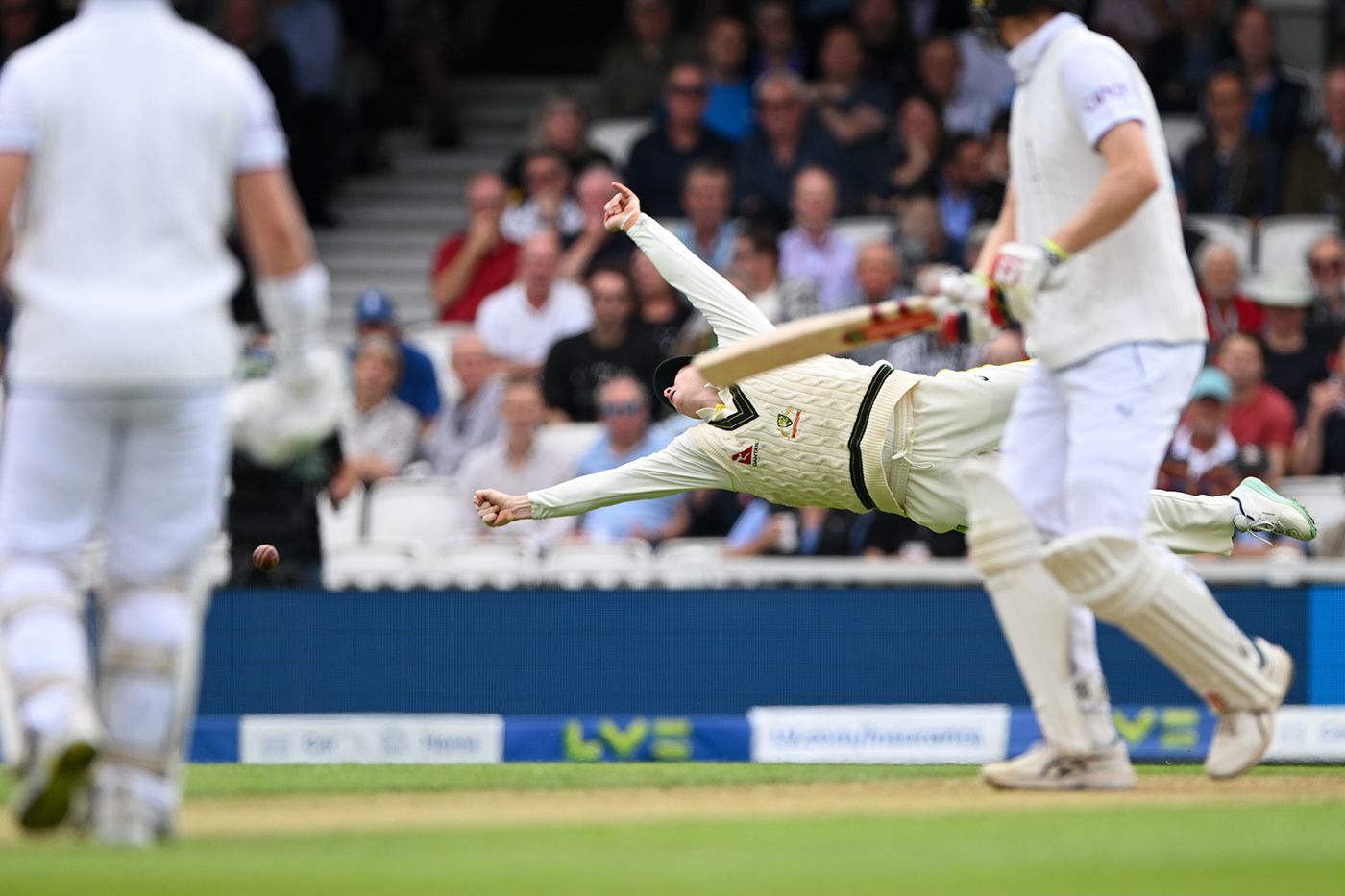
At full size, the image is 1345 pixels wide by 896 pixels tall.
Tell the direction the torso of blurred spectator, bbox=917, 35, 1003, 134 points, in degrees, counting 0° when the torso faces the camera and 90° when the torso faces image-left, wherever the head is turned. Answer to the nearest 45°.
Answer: approximately 45°

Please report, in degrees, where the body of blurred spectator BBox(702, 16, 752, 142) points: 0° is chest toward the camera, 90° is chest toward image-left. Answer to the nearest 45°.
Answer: approximately 0°

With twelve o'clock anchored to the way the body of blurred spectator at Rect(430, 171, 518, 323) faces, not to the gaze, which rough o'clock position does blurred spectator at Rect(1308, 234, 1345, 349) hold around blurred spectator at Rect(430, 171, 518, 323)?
blurred spectator at Rect(1308, 234, 1345, 349) is roughly at 10 o'clock from blurred spectator at Rect(430, 171, 518, 323).

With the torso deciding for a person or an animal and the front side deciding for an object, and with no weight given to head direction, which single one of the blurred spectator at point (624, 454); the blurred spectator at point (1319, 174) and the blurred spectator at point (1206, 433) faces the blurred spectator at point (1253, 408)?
the blurred spectator at point (1319, 174)

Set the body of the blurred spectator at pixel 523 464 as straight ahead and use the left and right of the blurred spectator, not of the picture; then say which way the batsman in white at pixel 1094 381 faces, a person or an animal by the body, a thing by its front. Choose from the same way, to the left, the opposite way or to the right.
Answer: to the right

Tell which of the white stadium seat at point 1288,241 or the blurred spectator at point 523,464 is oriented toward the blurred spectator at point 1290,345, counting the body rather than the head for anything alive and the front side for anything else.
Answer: the white stadium seat

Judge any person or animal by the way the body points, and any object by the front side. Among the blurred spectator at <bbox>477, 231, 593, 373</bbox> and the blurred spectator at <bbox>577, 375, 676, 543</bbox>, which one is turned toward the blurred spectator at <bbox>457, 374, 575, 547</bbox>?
the blurred spectator at <bbox>477, 231, 593, 373</bbox>

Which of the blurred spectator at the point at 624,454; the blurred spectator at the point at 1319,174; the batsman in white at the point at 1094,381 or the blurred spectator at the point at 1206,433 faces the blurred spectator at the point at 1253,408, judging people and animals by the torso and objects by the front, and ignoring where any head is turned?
the blurred spectator at the point at 1319,174

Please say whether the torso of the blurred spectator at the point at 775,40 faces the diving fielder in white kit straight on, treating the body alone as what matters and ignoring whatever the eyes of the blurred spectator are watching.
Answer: yes

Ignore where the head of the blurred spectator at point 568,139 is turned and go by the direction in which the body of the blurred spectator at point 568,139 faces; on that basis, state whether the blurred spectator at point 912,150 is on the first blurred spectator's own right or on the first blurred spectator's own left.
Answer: on the first blurred spectator's own left
